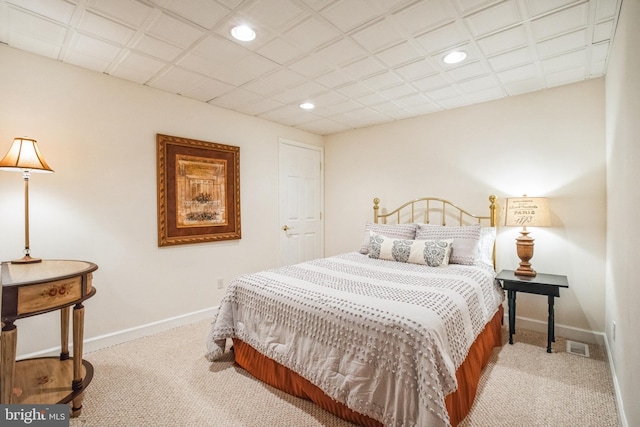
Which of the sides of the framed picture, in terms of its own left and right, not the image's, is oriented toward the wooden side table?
right

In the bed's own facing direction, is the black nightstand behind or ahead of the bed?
behind

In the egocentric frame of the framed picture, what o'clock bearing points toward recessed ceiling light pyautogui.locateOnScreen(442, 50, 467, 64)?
The recessed ceiling light is roughly at 12 o'clock from the framed picture.

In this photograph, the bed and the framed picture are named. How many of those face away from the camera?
0

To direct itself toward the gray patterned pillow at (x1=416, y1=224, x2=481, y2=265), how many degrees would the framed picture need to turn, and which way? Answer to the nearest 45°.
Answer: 0° — it already faces it

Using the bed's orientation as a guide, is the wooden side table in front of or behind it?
in front

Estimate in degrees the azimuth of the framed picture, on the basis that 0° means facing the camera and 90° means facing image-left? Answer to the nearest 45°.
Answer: approximately 315°

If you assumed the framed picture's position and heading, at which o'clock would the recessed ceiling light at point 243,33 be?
The recessed ceiling light is roughly at 1 o'clock from the framed picture.

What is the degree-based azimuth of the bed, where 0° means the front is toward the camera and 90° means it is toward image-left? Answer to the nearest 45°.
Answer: approximately 45°
